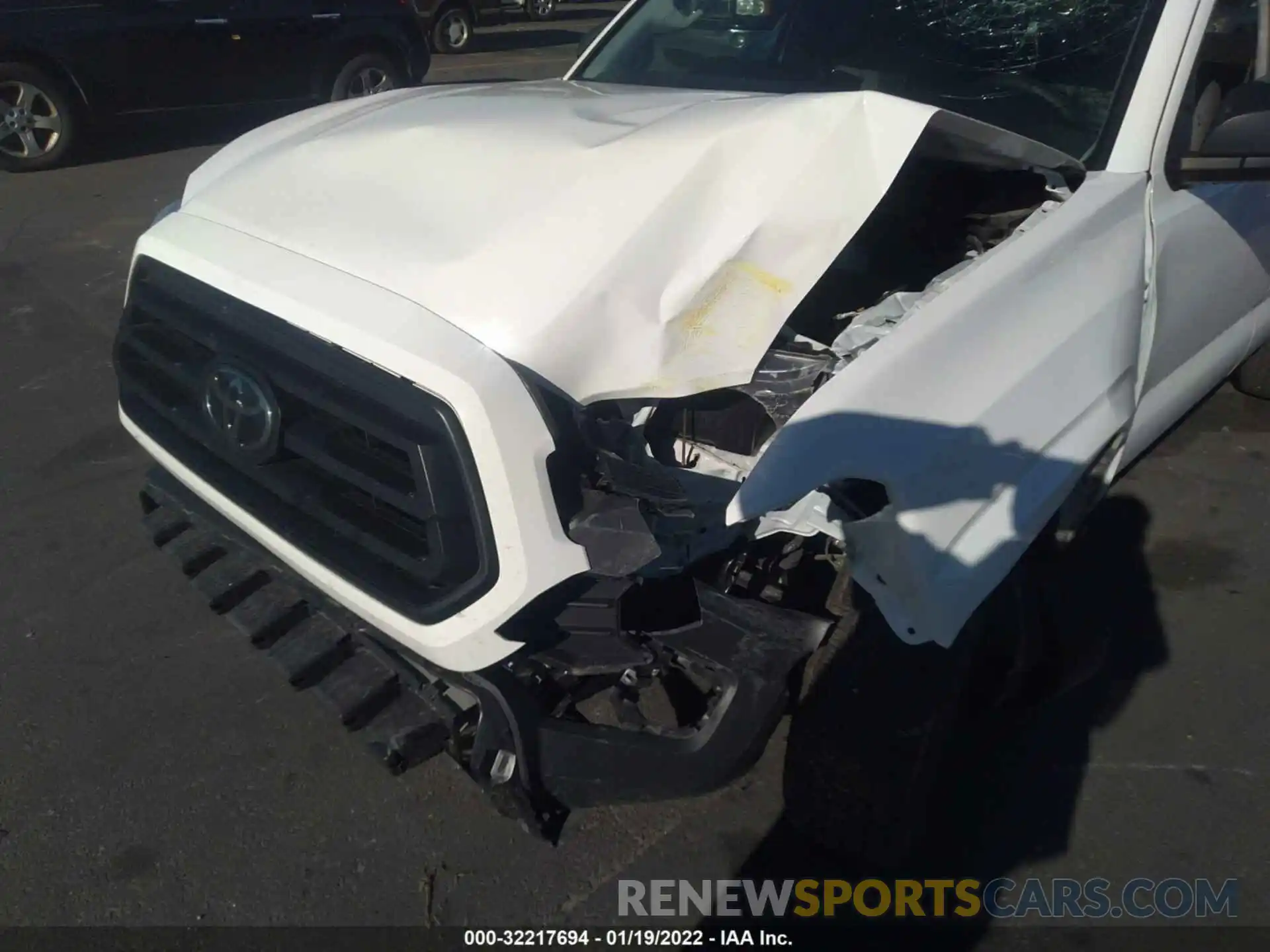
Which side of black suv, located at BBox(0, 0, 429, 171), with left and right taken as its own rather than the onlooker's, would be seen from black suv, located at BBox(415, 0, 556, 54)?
back

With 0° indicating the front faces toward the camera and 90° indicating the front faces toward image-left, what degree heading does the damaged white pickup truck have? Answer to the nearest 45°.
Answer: approximately 45°

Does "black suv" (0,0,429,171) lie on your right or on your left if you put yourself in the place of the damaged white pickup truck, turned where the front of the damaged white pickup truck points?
on your right

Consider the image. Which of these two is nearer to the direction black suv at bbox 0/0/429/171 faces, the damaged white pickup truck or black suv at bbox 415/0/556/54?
the damaged white pickup truck

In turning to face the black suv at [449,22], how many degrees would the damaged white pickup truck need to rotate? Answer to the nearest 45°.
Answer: approximately 135° to its right

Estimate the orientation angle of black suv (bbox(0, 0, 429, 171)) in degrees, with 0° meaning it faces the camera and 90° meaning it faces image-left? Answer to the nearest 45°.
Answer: approximately 45°
